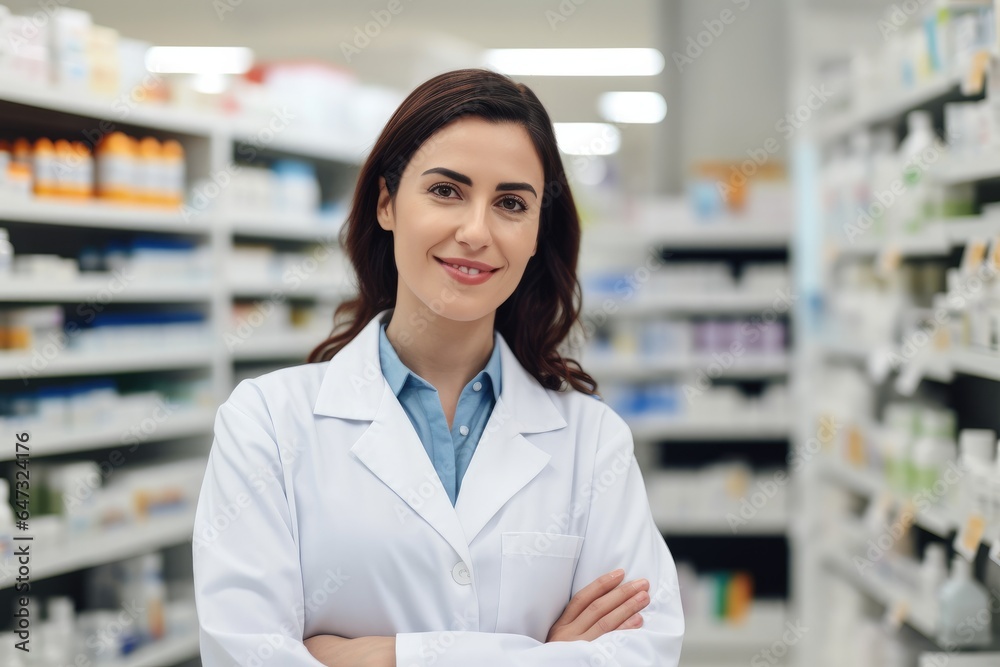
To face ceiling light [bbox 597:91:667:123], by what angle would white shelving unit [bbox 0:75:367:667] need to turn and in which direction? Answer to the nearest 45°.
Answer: approximately 90° to its left

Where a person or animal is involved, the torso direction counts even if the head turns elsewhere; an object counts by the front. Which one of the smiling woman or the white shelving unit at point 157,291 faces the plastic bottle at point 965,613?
the white shelving unit

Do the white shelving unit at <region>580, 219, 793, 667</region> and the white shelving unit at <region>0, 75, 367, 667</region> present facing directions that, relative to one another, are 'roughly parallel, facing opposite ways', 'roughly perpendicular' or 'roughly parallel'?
roughly perpendicular

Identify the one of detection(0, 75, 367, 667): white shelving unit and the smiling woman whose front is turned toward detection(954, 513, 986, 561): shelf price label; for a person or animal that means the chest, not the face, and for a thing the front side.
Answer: the white shelving unit

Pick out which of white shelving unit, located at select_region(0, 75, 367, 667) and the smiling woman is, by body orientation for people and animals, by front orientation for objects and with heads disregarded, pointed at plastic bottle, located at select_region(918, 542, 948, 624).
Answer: the white shelving unit

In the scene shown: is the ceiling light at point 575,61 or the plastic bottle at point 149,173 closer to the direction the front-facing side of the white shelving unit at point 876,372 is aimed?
the plastic bottle

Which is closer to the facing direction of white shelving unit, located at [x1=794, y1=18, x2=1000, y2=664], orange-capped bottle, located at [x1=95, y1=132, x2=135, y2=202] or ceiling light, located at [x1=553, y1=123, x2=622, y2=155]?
the orange-capped bottle

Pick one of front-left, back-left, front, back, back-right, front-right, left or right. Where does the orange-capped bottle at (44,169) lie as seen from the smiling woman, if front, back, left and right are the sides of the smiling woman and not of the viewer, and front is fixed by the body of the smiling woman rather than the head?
back-right

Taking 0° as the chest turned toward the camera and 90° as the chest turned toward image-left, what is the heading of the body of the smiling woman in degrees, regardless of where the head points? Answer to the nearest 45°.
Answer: approximately 0°

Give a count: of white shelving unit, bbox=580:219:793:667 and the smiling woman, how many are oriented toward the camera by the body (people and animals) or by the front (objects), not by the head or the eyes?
2

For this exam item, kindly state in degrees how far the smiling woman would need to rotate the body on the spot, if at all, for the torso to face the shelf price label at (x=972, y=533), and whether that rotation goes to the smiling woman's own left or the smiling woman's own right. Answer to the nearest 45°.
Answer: approximately 135° to the smiling woman's own left
